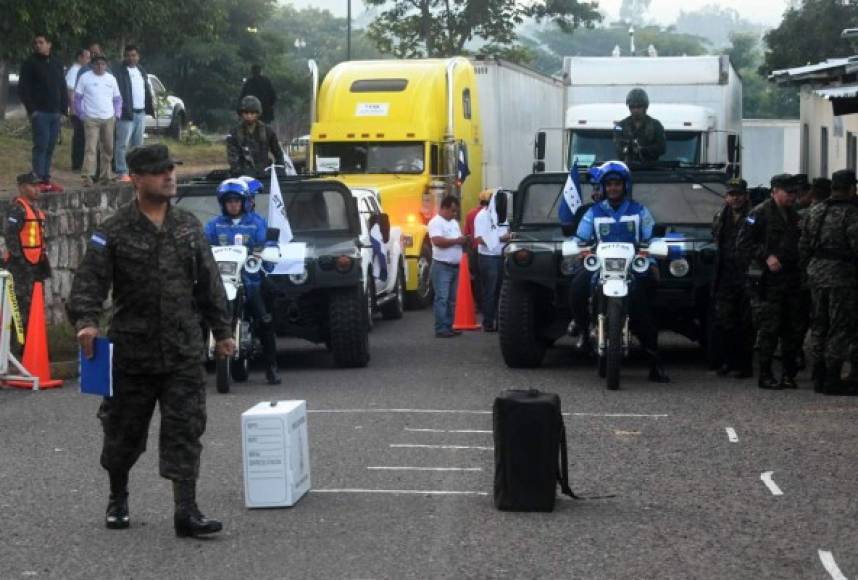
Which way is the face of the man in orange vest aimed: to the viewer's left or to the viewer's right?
to the viewer's right

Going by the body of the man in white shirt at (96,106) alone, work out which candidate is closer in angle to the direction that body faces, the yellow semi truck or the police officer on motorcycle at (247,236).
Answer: the police officer on motorcycle

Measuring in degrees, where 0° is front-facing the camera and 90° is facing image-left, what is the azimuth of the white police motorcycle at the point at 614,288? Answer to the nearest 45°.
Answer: approximately 0°

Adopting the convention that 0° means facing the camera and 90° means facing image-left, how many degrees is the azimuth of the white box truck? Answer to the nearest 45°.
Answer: approximately 0°

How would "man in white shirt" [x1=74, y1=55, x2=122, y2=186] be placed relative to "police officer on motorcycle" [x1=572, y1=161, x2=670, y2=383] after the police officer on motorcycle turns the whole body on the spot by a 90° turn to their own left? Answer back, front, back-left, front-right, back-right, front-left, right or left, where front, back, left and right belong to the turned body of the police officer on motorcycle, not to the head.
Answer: back-left
